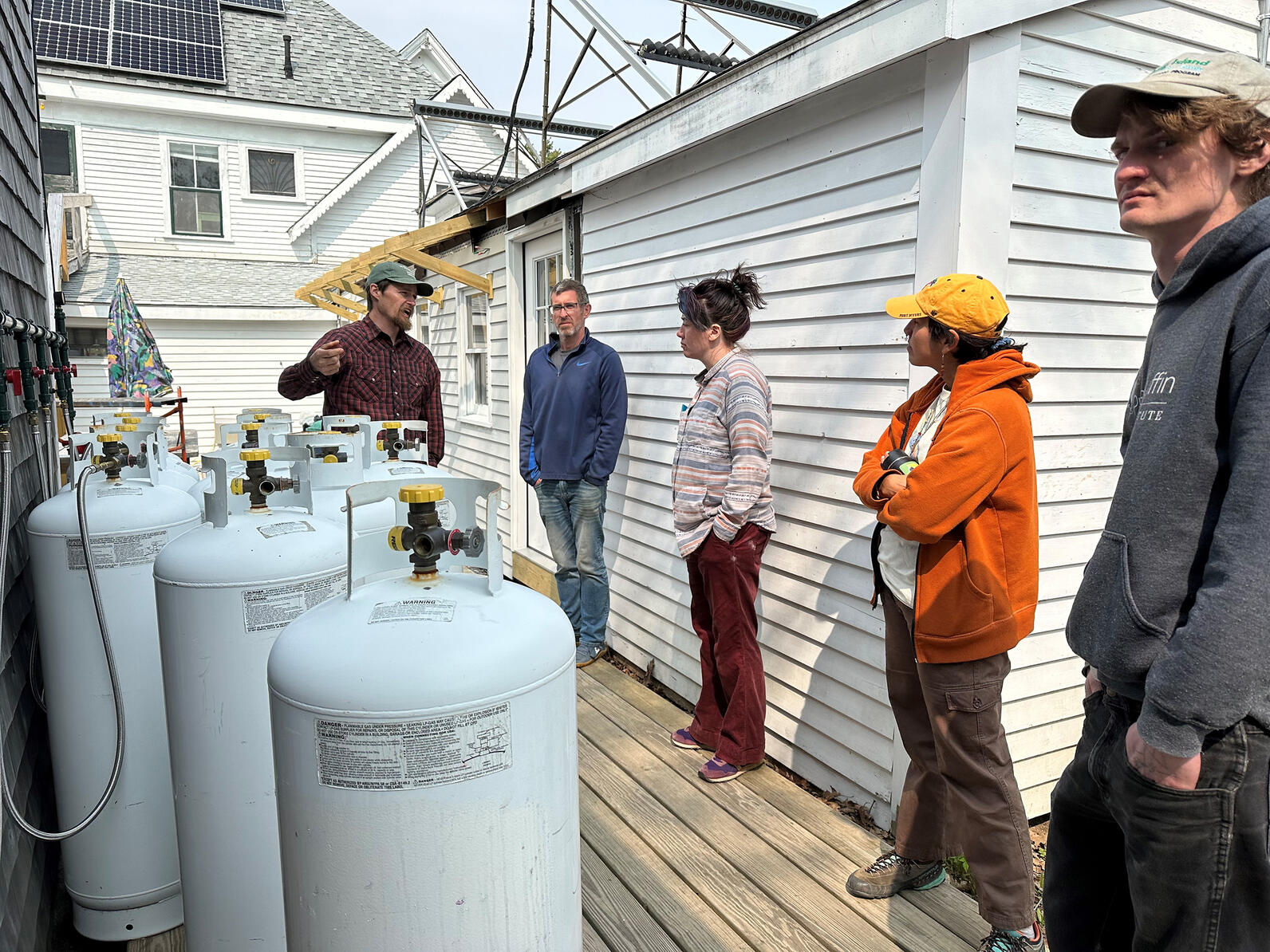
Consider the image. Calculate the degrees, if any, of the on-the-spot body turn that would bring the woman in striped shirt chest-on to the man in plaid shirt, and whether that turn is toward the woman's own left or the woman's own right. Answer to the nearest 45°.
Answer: approximately 45° to the woman's own right

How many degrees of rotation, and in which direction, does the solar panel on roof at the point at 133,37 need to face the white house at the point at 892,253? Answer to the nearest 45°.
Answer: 0° — it already faces it

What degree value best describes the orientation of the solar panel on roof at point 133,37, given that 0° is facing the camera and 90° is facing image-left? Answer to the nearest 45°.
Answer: approximately 0°

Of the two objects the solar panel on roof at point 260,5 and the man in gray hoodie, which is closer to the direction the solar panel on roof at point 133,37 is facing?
the man in gray hoodie

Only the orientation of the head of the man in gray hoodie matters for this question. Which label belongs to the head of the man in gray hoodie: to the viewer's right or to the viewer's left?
to the viewer's left

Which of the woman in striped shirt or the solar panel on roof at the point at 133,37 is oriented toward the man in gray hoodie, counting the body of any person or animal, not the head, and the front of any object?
the solar panel on roof

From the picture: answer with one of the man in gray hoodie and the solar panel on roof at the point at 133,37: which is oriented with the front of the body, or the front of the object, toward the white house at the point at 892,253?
the solar panel on roof

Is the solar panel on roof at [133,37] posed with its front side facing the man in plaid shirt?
yes

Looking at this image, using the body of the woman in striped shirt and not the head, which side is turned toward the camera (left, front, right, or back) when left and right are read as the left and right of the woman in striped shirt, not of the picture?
left

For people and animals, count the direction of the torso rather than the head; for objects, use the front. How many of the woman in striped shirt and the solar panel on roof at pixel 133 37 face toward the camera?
1

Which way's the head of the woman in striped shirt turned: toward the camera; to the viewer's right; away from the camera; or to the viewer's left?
to the viewer's left
